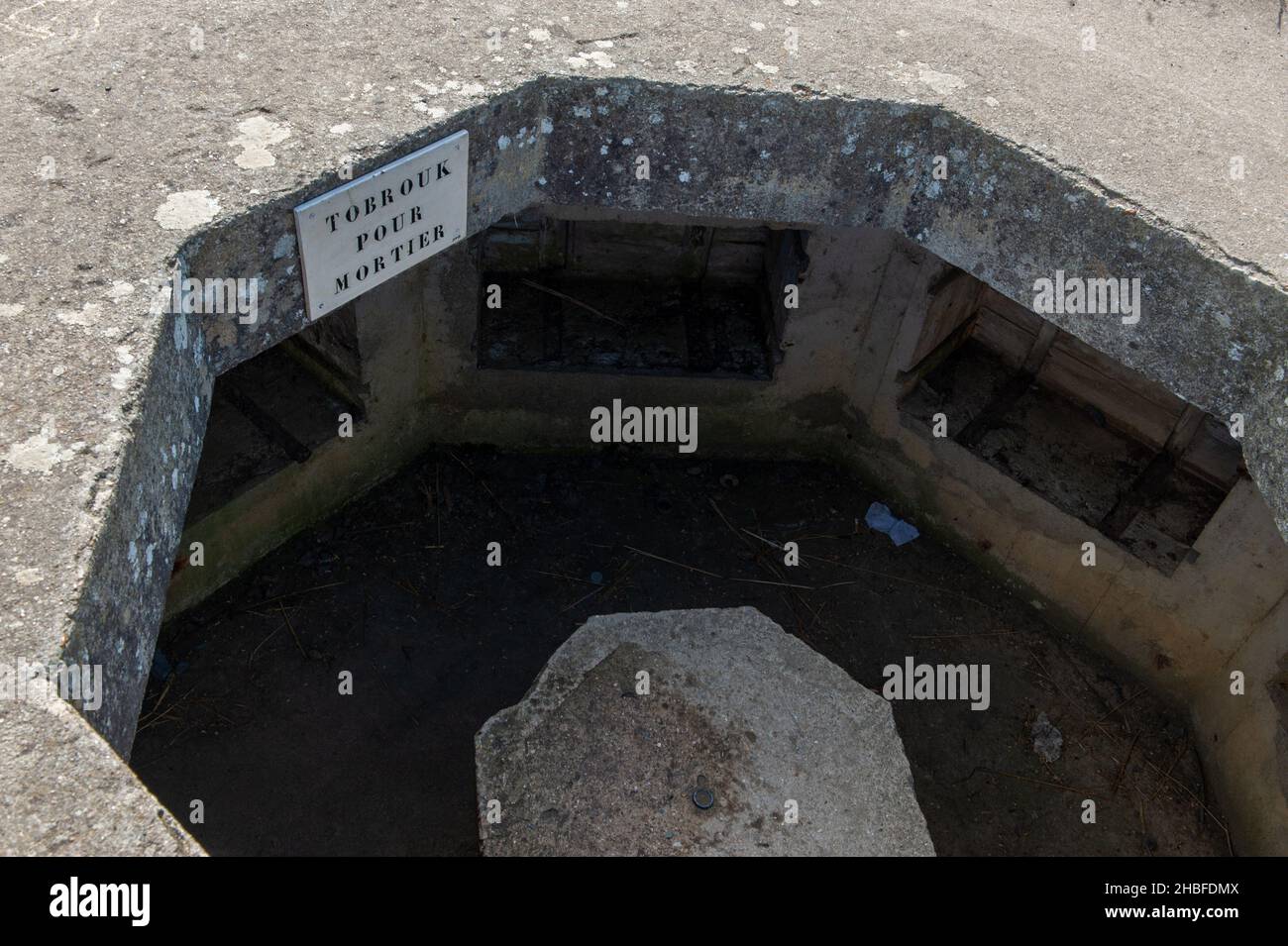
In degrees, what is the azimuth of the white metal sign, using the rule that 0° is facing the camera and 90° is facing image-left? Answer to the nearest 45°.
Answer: approximately 315°

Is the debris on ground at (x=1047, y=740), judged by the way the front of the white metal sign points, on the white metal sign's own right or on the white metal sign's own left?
on the white metal sign's own left

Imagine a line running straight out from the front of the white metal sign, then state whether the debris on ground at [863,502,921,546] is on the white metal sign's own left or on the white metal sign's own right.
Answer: on the white metal sign's own left
